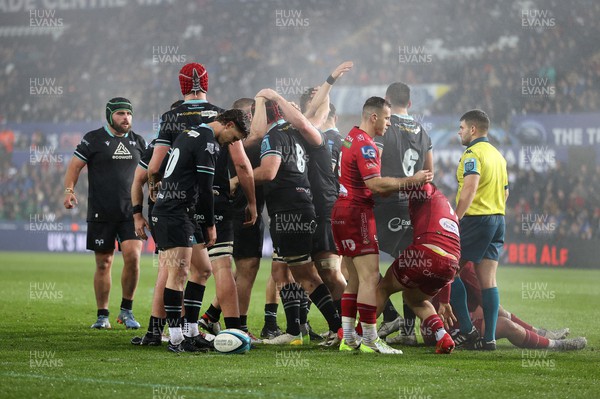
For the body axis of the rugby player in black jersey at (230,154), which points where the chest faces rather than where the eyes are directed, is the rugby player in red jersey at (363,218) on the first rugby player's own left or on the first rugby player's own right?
on the first rugby player's own right

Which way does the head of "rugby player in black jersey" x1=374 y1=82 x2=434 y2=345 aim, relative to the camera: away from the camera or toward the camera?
away from the camera

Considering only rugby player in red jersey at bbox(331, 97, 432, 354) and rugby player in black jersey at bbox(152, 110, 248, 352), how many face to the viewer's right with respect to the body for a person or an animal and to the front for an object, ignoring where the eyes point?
2

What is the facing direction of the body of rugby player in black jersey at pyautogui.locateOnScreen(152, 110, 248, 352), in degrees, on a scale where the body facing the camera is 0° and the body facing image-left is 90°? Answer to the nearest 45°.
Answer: approximately 270°

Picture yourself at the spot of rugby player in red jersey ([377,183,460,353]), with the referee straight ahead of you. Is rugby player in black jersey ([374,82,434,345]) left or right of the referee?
left
